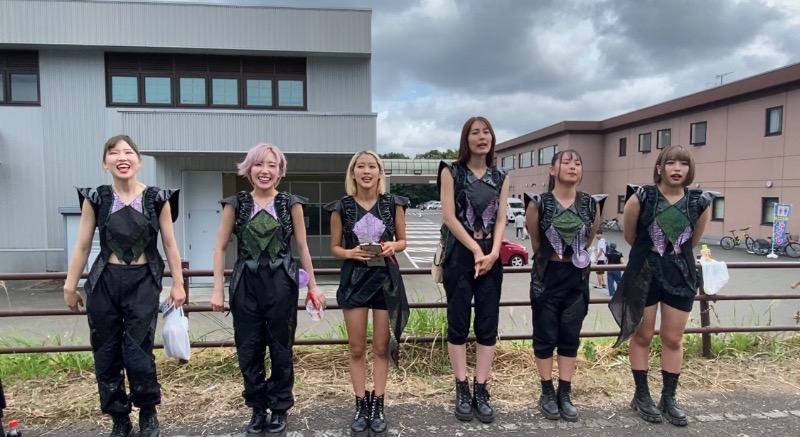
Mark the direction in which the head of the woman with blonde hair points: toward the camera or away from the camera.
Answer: toward the camera

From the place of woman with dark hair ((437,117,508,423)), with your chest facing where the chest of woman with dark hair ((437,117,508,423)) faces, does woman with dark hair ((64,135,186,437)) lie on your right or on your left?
on your right

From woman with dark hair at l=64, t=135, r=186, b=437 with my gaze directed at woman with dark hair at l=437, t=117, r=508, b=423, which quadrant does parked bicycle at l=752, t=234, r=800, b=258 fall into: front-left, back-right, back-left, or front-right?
front-left

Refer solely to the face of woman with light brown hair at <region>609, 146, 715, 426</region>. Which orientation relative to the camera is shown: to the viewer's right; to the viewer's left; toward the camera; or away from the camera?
toward the camera

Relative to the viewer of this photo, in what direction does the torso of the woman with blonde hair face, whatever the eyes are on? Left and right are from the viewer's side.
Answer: facing the viewer

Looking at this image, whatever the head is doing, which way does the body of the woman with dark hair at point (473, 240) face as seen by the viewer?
toward the camera

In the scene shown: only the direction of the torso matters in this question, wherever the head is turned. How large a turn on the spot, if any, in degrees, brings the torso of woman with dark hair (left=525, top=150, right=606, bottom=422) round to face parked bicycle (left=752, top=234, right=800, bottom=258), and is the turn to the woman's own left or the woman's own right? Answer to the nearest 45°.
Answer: approximately 135° to the woman's own left

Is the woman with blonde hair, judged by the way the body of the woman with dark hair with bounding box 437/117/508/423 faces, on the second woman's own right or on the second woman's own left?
on the second woman's own right

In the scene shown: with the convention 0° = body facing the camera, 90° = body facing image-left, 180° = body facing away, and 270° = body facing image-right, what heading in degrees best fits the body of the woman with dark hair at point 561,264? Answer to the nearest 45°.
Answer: approximately 0°

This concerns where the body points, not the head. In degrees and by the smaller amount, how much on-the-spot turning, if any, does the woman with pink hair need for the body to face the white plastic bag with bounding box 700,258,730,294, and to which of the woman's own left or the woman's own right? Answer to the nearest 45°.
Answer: approximately 90° to the woman's own left

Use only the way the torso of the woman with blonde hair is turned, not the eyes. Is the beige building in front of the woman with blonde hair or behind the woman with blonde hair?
behind

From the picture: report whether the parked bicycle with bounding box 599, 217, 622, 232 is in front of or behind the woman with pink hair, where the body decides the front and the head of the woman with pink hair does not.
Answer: behind

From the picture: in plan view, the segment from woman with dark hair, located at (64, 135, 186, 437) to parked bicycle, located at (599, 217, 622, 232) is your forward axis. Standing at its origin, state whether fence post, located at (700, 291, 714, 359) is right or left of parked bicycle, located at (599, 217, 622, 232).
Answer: right

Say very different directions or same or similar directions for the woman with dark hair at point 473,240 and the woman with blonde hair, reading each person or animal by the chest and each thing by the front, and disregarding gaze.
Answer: same or similar directions

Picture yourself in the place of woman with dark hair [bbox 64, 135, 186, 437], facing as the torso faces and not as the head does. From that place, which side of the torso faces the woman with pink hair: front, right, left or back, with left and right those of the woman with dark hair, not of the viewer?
left

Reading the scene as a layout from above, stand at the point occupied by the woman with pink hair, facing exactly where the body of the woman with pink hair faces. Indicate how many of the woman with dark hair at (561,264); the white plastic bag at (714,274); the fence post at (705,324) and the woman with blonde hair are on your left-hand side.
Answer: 4

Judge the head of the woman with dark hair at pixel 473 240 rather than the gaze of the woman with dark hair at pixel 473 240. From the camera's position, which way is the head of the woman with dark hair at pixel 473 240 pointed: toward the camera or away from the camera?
toward the camera

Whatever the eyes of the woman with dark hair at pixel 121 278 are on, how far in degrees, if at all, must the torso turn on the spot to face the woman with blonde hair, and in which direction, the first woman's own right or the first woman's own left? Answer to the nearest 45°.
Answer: approximately 90° to the first woman's own left

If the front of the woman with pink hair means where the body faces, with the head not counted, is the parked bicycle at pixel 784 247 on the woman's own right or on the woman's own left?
on the woman's own left

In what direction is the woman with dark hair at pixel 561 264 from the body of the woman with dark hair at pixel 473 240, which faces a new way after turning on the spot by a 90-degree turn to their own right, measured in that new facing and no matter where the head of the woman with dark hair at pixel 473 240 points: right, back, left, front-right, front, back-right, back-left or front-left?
back

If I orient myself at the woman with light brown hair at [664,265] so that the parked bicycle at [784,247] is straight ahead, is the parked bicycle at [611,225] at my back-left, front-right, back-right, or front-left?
front-left
